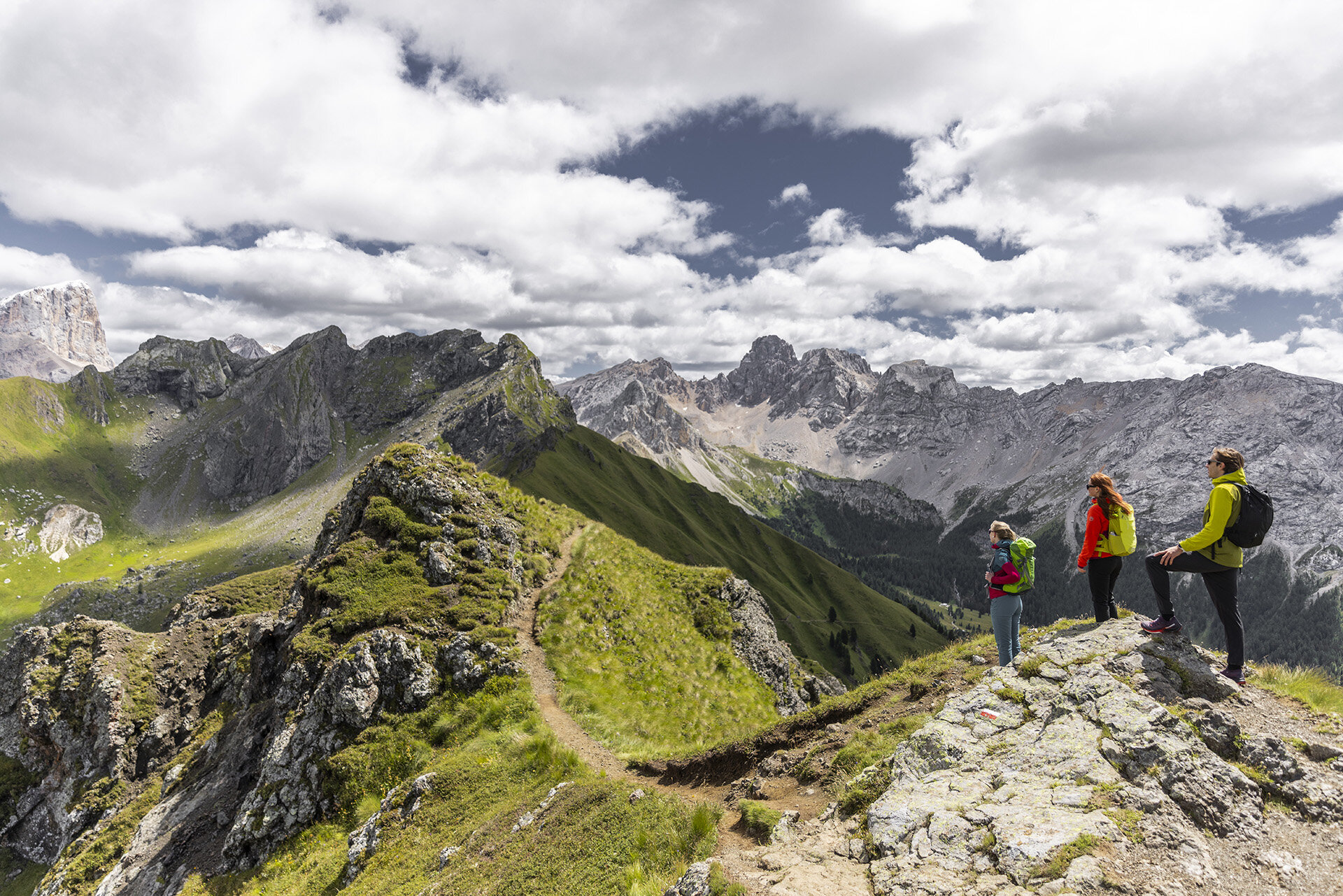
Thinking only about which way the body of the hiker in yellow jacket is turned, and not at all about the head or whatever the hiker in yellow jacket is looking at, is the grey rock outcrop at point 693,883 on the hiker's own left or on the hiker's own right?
on the hiker's own left

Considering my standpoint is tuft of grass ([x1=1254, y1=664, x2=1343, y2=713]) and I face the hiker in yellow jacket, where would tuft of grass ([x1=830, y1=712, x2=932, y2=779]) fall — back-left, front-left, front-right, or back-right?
front-left

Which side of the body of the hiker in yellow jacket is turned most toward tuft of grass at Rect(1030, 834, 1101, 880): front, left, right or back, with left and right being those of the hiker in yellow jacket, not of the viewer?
left

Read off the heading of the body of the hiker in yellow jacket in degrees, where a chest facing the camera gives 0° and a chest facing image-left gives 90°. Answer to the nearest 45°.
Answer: approximately 90°

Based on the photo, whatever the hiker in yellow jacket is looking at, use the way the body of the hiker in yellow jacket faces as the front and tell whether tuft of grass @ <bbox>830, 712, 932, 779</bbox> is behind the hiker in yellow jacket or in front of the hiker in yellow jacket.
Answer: in front

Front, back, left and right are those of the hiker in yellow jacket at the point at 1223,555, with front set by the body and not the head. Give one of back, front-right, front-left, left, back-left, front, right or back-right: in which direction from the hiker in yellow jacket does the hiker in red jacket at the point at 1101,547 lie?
front-right

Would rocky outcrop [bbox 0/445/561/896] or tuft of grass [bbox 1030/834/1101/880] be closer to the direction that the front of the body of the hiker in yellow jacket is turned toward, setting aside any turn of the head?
the rocky outcrop

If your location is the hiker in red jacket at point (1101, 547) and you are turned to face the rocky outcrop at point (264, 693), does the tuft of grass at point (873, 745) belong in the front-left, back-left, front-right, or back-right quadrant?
front-left

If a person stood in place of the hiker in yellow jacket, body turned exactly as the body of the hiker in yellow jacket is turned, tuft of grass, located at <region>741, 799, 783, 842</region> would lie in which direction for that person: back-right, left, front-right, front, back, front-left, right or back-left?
front-left

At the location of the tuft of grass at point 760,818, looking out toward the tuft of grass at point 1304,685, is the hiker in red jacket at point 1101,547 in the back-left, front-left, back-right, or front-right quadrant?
front-left
